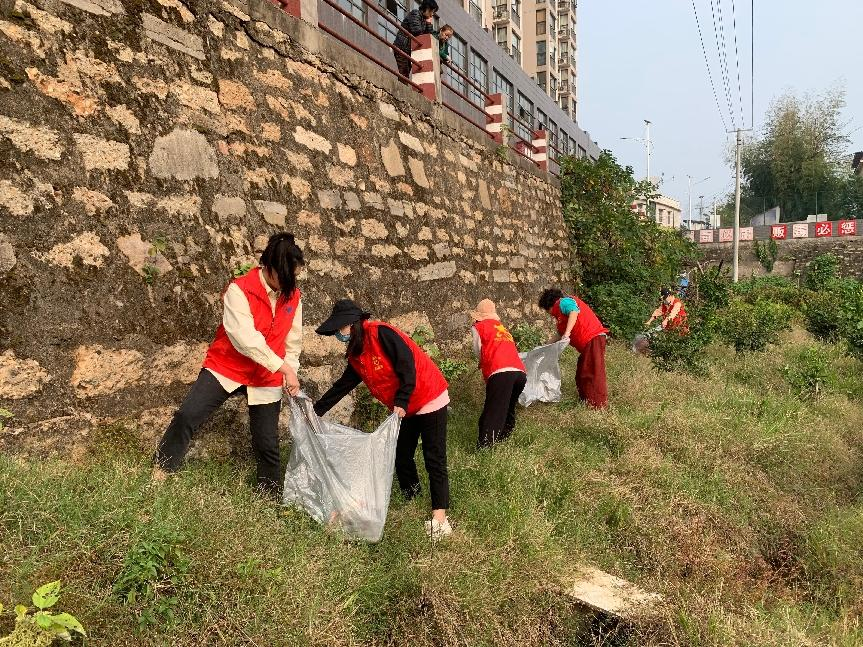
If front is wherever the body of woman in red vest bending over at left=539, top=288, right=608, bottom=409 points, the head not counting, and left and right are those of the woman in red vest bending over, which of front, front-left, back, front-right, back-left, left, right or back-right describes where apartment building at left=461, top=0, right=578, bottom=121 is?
right

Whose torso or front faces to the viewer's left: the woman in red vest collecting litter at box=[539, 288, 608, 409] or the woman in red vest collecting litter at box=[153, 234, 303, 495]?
the woman in red vest collecting litter at box=[539, 288, 608, 409]

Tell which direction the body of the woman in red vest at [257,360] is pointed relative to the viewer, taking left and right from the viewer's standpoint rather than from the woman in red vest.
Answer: facing the viewer and to the right of the viewer

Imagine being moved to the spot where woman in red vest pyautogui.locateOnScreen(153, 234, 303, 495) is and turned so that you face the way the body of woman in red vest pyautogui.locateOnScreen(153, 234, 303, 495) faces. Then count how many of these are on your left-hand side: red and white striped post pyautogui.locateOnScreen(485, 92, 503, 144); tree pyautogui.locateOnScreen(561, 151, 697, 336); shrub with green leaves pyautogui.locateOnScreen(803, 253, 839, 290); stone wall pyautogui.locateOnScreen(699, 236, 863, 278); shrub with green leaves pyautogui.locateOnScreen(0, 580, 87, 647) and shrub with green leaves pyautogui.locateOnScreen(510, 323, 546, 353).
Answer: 5

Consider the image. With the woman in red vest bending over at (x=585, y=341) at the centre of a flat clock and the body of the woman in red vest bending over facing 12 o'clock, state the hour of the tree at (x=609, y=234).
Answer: The tree is roughly at 3 o'clock from the woman in red vest bending over.

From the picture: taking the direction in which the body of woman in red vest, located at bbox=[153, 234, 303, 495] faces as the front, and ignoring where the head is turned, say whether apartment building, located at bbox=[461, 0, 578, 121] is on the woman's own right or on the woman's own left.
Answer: on the woman's own left

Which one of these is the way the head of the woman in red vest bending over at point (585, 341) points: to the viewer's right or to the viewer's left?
to the viewer's left

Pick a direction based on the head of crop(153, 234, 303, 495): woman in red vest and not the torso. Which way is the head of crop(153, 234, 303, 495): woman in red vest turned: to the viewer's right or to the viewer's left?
to the viewer's right

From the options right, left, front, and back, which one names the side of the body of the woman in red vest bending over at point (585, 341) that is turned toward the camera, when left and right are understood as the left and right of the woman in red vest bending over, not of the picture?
left

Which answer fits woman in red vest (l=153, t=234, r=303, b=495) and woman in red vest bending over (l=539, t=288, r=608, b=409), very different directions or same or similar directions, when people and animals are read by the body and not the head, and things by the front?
very different directions

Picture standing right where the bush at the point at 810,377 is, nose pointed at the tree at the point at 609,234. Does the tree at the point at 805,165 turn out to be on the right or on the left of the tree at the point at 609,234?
right

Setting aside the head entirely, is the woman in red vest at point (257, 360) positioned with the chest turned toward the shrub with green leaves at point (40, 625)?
no

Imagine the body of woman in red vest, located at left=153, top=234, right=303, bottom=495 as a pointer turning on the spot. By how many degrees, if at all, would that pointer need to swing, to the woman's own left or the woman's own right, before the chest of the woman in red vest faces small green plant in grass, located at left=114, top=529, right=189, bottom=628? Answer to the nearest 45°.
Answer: approximately 90° to the woman's own right

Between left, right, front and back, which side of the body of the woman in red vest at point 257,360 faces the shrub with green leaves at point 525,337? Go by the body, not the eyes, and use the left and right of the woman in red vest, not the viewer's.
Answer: left

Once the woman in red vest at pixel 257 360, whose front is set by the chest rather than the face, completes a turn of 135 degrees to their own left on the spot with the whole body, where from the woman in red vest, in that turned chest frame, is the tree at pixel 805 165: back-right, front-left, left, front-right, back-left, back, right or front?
front-right

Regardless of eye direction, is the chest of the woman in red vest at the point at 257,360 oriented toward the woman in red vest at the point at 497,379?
no

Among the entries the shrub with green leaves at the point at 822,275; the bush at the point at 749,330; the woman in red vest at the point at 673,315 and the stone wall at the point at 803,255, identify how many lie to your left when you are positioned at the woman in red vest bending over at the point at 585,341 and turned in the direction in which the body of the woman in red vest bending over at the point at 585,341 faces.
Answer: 0
